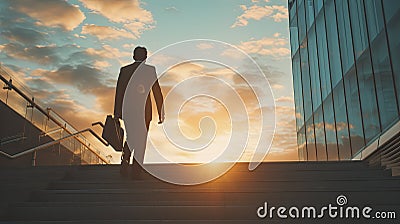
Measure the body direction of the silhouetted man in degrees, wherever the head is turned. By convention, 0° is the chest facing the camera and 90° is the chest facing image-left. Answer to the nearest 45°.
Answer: approximately 180°

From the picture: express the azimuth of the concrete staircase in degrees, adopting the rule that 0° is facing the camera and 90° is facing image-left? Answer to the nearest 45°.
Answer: approximately 0°

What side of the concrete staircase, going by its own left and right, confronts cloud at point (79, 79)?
back

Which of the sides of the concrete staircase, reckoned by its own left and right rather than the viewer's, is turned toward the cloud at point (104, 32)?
back

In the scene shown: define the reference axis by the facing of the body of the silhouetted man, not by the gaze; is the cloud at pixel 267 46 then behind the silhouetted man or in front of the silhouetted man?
in front

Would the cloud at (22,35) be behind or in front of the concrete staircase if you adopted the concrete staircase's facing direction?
behind

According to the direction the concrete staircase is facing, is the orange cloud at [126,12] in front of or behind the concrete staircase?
behind

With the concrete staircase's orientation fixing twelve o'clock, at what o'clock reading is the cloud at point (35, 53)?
The cloud is roughly at 5 o'clock from the concrete staircase.

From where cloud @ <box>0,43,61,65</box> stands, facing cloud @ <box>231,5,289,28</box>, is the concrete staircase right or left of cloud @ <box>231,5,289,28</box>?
right
